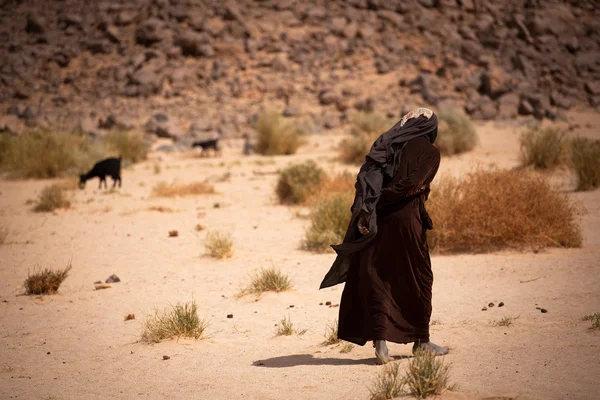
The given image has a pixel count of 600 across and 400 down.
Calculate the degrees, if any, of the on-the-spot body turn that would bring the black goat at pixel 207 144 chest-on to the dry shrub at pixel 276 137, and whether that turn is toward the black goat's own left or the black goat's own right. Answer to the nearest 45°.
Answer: approximately 180°

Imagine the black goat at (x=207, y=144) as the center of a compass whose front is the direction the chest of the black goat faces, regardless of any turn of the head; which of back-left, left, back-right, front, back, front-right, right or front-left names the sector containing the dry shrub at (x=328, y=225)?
left

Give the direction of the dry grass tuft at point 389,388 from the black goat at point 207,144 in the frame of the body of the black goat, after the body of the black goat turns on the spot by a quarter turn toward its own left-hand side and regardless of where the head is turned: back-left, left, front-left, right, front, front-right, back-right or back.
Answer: front

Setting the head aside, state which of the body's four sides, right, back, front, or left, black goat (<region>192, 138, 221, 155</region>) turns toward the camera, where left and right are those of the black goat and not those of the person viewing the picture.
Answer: left

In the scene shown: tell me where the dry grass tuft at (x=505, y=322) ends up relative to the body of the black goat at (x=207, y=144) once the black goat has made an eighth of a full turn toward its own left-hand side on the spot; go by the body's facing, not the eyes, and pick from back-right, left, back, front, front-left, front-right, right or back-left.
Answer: front-left

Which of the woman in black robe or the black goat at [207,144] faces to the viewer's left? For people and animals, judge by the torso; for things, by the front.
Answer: the black goat

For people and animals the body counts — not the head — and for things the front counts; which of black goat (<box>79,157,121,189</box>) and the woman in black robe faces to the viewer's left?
the black goat

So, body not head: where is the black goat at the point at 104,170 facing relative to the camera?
to the viewer's left

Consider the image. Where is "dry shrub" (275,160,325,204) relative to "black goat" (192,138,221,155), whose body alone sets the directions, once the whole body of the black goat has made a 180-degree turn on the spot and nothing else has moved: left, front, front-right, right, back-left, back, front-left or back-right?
right

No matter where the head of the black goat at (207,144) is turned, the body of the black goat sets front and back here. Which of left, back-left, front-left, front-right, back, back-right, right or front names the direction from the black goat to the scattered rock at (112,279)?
left

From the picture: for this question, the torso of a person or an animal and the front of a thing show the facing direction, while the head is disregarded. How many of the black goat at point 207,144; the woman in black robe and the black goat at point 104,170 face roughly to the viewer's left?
2

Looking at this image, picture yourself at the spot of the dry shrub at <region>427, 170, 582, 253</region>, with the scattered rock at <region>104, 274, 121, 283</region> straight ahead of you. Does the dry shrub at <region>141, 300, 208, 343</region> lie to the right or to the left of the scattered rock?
left
